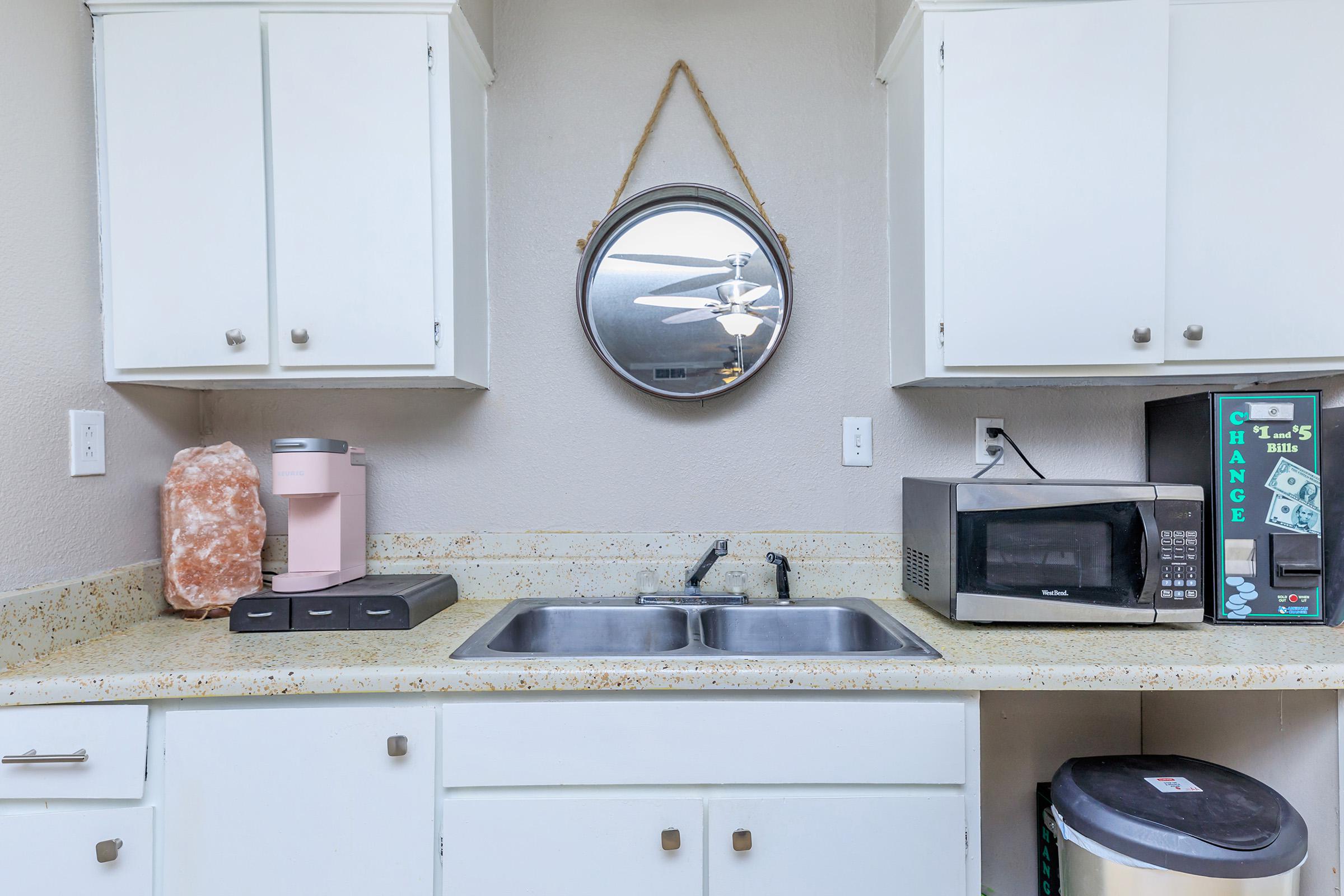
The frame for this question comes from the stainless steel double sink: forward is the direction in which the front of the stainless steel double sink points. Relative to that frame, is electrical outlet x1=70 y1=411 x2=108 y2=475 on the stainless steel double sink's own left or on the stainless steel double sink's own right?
on the stainless steel double sink's own right

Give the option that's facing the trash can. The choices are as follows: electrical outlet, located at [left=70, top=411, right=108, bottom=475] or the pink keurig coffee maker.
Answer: the electrical outlet

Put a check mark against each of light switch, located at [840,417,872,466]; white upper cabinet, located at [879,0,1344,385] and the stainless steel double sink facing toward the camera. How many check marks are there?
3

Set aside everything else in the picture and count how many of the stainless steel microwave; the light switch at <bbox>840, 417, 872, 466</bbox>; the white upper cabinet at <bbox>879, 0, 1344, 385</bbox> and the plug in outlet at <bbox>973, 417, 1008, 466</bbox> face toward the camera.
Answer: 4

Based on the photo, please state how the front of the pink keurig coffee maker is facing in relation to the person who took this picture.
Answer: facing the viewer and to the left of the viewer

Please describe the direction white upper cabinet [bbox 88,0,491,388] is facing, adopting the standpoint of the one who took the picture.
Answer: facing the viewer

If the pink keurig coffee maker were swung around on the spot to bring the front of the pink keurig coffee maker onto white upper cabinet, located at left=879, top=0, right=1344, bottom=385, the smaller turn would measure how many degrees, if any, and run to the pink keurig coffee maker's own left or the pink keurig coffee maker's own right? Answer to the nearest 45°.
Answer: approximately 90° to the pink keurig coffee maker's own left

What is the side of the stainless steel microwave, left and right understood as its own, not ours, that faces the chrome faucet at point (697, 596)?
right

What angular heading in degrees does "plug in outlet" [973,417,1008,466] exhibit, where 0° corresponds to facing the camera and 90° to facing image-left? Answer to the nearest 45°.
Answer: approximately 0°

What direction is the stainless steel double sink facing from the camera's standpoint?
toward the camera

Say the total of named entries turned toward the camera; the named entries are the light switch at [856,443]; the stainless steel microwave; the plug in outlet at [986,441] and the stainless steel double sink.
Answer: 4
